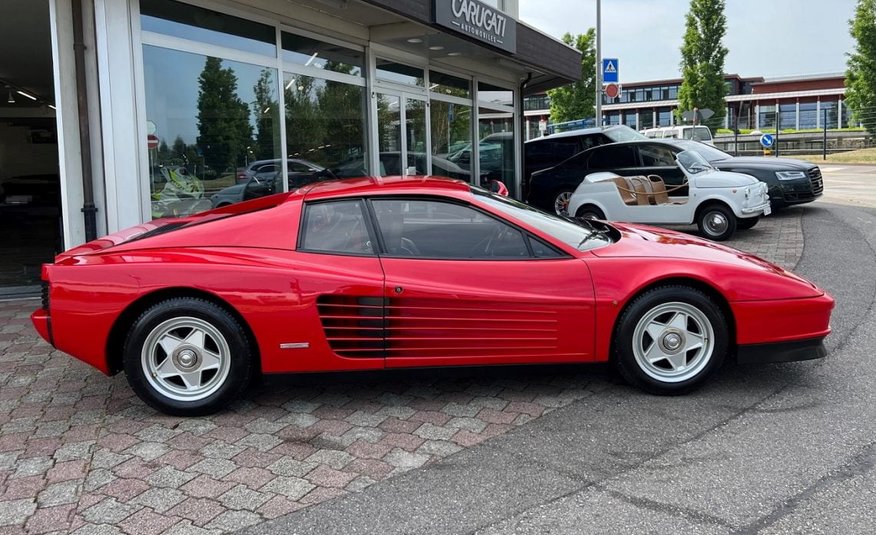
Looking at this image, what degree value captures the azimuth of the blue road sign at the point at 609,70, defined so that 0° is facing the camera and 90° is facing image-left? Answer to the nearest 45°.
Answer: approximately 0°

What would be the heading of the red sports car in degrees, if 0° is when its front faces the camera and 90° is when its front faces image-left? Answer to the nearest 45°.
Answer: approximately 270°

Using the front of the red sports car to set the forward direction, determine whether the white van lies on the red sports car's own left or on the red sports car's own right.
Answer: on the red sports car's own left

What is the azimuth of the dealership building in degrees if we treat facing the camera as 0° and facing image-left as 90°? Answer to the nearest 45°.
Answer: approximately 315°

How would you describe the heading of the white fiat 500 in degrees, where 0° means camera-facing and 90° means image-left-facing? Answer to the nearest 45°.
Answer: approximately 315°

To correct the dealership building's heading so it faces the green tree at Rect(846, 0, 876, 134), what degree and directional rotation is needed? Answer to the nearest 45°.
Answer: approximately 90° to its left

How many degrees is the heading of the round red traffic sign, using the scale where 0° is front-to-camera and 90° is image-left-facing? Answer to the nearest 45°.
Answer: approximately 0°
